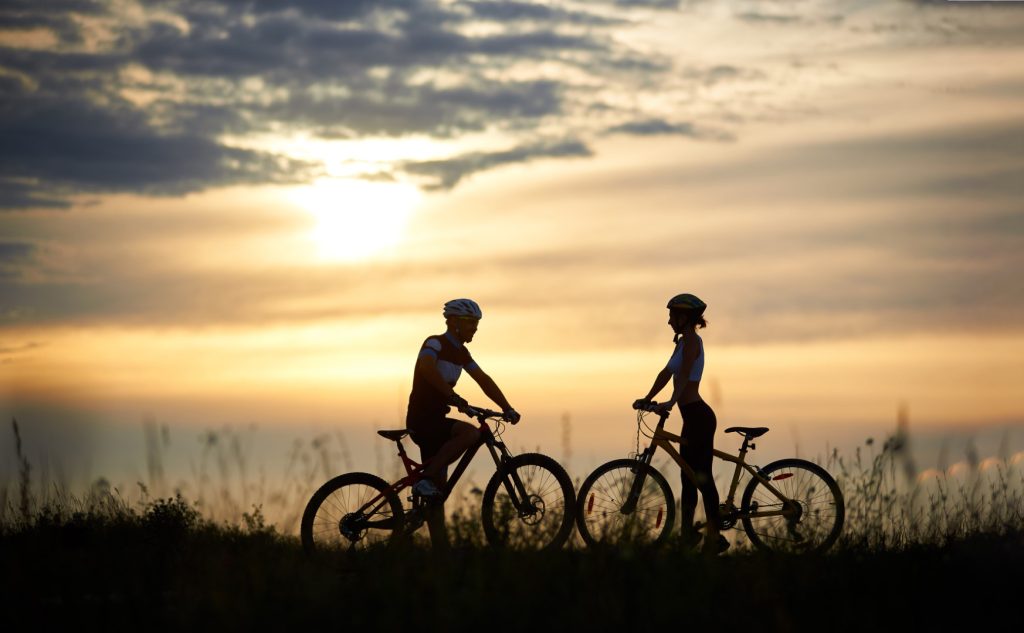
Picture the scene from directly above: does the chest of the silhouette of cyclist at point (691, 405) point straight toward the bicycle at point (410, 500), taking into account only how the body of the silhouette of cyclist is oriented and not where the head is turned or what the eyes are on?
yes

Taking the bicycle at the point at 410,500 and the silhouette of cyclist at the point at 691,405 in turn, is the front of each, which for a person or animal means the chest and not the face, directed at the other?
yes

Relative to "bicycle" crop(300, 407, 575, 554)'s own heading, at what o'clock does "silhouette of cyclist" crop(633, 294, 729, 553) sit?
The silhouette of cyclist is roughly at 12 o'clock from the bicycle.

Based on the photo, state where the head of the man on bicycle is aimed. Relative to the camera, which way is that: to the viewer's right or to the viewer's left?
to the viewer's right

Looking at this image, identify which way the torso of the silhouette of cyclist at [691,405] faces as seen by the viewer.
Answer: to the viewer's left

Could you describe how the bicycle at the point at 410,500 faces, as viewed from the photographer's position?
facing to the right of the viewer

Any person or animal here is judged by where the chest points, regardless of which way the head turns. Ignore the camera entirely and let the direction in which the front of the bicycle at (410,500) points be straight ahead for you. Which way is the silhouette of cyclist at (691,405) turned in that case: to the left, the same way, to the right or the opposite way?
the opposite way

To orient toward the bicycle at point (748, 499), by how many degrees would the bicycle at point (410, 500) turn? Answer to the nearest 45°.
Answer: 0° — it already faces it

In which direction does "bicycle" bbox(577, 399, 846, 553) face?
to the viewer's left

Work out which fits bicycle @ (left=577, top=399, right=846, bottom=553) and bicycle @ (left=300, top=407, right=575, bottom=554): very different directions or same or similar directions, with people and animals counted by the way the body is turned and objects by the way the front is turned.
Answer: very different directions
